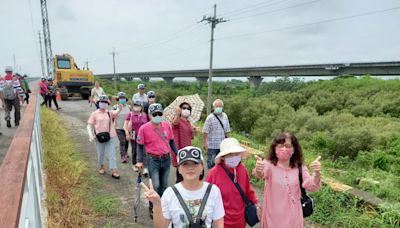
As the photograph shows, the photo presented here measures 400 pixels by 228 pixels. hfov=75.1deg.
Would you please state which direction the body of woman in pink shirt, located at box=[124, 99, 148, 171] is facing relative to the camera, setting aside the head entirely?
toward the camera

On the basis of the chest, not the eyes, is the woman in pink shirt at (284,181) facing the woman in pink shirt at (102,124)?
no

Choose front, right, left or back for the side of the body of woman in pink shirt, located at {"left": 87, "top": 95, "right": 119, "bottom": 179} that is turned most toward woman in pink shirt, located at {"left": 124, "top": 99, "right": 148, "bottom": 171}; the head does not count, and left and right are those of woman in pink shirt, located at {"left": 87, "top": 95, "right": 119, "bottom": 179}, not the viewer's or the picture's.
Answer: left

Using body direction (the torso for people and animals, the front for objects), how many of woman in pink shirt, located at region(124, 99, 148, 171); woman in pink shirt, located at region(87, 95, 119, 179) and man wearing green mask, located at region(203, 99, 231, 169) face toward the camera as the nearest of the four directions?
3

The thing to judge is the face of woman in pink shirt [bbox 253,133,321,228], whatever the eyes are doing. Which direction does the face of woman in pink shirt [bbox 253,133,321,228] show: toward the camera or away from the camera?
toward the camera

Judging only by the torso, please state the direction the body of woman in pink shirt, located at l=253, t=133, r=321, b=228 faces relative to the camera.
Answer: toward the camera

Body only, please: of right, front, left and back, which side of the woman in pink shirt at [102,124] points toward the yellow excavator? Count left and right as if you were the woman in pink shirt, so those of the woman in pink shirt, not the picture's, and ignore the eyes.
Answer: back

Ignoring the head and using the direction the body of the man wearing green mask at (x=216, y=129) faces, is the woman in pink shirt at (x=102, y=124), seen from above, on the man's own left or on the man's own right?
on the man's own right

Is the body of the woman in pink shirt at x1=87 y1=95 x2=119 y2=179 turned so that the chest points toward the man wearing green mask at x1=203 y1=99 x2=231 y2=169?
no

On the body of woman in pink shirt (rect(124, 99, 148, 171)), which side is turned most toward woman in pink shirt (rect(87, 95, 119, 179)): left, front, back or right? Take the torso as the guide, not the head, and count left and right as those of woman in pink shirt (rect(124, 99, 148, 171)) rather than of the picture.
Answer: right

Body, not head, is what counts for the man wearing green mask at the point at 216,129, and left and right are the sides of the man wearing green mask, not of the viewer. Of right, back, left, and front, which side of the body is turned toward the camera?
front

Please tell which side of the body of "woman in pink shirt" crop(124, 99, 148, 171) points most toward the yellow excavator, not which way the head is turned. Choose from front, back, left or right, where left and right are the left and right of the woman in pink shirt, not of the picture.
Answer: back

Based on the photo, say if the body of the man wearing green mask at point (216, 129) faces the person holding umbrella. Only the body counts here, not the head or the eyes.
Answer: no

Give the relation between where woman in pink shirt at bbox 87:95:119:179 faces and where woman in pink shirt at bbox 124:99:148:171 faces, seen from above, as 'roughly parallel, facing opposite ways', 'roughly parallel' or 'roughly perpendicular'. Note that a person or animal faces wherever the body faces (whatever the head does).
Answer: roughly parallel

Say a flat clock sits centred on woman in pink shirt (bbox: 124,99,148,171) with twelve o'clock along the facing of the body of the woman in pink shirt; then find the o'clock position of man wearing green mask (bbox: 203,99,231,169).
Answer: The man wearing green mask is roughly at 10 o'clock from the woman in pink shirt.

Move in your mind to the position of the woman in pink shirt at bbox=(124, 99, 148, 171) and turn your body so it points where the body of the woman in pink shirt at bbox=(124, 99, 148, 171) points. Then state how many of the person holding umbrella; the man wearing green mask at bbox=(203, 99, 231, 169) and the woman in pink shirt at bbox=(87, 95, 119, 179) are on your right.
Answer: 1
